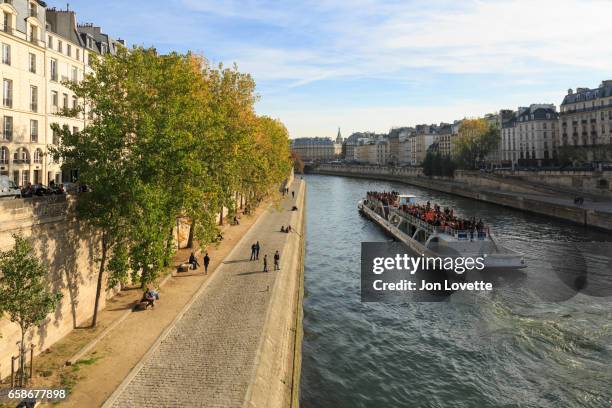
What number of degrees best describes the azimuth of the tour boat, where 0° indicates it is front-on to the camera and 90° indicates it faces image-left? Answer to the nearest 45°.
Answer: approximately 135°

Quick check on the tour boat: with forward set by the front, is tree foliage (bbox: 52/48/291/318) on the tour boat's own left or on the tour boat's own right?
on the tour boat's own left

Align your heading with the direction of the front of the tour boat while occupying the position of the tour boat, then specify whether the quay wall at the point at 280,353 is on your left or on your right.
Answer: on your left

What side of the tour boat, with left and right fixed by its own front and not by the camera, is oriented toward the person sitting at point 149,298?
left
